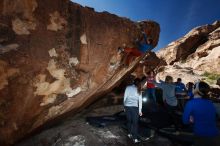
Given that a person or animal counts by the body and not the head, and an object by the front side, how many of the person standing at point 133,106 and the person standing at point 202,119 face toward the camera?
0

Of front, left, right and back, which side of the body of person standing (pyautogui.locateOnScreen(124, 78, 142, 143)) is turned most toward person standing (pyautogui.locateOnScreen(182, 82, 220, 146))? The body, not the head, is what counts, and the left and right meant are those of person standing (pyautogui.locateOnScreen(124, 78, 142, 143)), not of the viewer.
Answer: right

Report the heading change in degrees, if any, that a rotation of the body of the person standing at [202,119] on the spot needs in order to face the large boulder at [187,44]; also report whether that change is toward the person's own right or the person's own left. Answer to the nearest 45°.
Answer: approximately 45° to the person's own right

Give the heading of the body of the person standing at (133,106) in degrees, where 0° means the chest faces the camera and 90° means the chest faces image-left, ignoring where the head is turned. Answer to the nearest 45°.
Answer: approximately 225°

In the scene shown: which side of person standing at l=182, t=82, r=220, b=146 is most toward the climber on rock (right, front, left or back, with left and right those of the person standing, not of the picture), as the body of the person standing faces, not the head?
front

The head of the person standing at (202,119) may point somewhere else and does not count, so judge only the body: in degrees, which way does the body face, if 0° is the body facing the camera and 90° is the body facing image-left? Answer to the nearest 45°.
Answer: approximately 135°
